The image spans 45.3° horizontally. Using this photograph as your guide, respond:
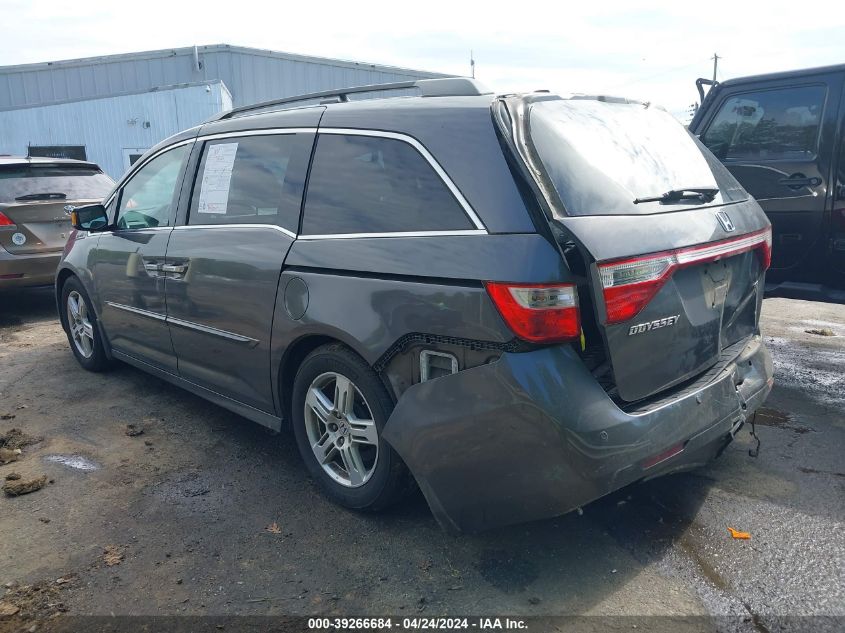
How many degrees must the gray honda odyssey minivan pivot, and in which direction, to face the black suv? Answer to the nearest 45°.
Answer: approximately 90° to its right

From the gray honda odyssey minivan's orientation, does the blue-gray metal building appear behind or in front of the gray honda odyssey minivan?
in front

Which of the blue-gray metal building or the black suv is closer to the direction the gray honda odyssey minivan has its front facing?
the blue-gray metal building

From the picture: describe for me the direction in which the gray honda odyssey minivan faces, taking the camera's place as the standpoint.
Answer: facing away from the viewer and to the left of the viewer
